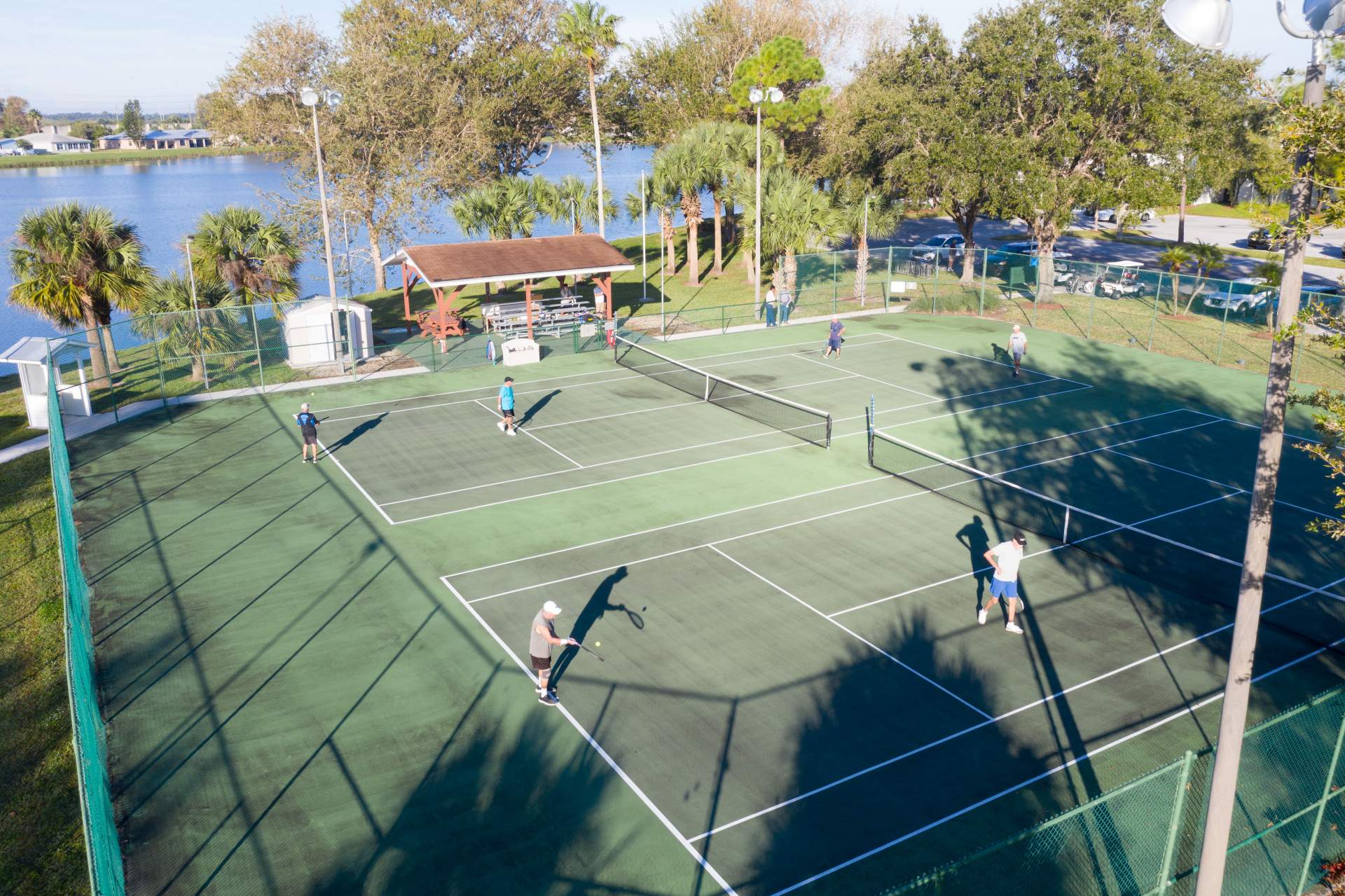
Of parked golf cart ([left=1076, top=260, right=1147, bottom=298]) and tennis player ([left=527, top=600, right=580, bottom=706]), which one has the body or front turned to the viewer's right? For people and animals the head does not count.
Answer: the tennis player

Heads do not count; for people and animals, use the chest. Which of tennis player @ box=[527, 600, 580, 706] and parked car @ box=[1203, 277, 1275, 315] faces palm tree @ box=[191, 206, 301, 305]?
the parked car

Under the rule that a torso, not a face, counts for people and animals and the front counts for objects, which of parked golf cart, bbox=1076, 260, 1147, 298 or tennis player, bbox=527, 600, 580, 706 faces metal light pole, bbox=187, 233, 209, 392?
the parked golf cart

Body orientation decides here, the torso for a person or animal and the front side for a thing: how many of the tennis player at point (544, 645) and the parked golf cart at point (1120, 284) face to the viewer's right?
1

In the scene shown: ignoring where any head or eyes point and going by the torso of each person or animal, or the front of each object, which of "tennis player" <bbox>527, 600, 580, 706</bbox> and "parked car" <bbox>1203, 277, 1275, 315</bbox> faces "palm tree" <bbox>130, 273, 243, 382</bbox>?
the parked car

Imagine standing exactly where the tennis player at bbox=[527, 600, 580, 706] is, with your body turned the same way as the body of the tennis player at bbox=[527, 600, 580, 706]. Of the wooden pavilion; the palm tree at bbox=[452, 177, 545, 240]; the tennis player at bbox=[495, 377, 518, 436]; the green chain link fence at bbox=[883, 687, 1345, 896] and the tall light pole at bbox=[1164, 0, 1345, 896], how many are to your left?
3

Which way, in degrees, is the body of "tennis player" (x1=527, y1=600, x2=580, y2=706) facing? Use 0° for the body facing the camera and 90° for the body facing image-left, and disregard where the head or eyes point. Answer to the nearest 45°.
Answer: approximately 270°

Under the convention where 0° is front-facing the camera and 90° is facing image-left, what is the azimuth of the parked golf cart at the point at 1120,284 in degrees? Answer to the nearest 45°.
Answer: approximately 45°

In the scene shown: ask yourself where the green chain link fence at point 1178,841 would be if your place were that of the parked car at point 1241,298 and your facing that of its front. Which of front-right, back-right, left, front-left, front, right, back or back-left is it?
front-left
